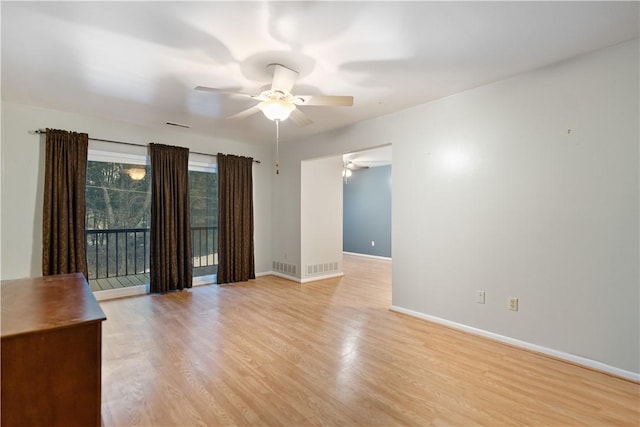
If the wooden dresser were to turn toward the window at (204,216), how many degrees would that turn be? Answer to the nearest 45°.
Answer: approximately 45° to its left

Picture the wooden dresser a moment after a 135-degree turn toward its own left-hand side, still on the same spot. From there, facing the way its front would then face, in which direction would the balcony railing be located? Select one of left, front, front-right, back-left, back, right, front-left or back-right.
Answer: front-right

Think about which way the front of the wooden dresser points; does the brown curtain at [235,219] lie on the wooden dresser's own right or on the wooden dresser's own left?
on the wooden dresser's own left

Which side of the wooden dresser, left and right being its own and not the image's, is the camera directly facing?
right
